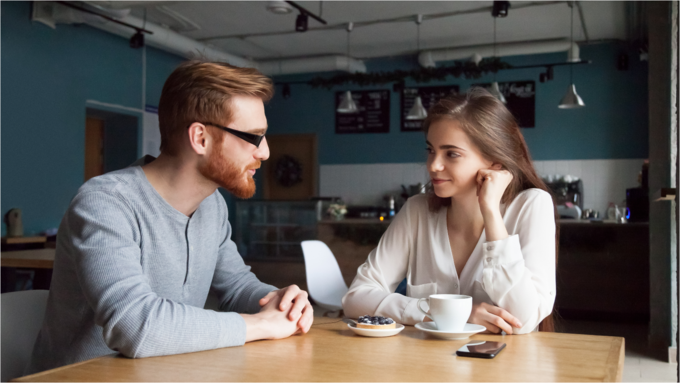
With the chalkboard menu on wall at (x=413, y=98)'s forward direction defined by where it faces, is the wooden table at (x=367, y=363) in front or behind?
in front

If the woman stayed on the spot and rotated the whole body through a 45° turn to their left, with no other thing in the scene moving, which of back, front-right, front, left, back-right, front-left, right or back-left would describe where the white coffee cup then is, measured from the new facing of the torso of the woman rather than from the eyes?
front

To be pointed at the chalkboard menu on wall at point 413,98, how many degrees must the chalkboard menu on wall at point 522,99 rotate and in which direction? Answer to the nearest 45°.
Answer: approximately 90° to its right

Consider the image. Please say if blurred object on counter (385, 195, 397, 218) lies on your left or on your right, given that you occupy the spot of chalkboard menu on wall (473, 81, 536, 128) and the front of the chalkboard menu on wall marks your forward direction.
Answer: on your right

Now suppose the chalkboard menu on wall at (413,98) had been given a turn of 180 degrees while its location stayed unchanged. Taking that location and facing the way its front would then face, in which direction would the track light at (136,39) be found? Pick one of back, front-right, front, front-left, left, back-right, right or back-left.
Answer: back-left

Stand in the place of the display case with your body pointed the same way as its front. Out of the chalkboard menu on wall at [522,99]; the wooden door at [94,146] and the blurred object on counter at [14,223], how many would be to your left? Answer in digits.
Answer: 1

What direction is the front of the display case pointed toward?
toward the camera

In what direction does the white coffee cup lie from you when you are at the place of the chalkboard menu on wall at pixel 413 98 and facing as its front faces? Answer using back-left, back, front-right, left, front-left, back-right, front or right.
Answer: front

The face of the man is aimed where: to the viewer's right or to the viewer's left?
to the viewer's right

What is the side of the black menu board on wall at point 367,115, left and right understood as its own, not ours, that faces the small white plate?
front

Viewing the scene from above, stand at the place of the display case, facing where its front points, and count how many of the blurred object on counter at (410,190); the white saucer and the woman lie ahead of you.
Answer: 2

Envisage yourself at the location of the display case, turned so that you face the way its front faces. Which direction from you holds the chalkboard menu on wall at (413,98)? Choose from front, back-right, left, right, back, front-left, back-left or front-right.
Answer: back-left

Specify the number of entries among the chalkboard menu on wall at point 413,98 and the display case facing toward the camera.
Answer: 2
